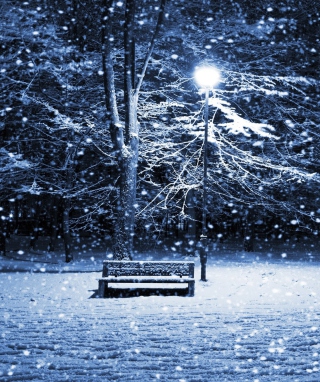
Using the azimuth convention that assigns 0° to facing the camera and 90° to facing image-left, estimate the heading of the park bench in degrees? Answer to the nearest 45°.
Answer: approximately 0°
